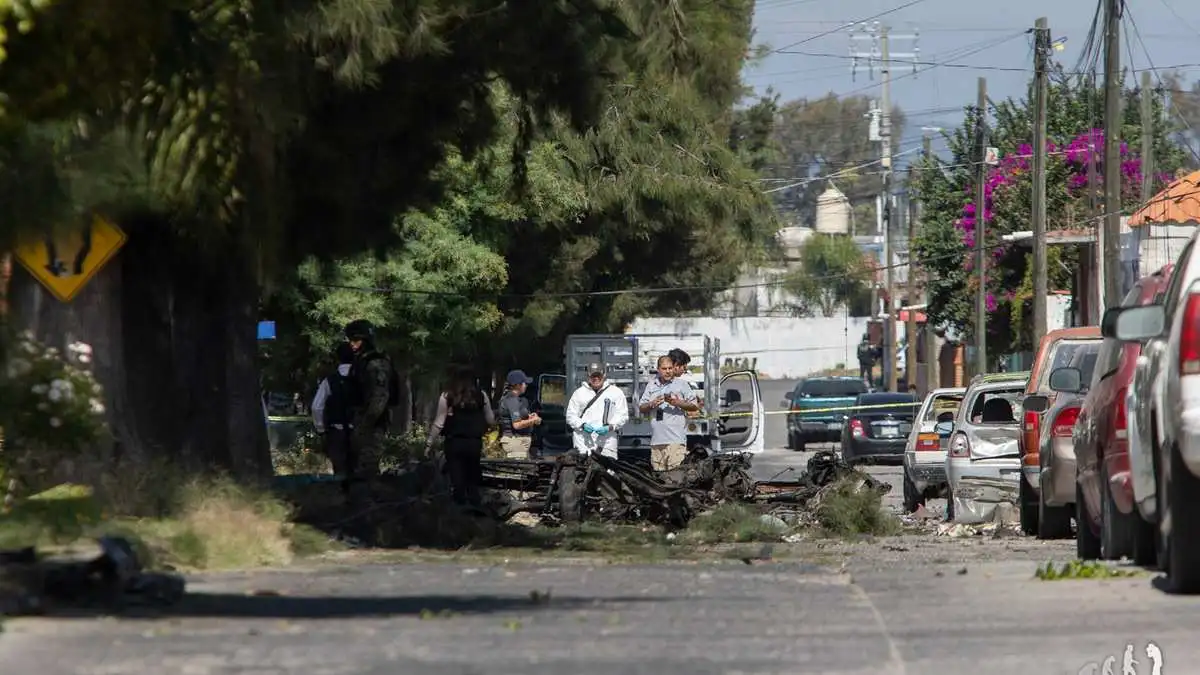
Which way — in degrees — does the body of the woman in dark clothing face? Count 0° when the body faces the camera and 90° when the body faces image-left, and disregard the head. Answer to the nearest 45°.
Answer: approximately 180°

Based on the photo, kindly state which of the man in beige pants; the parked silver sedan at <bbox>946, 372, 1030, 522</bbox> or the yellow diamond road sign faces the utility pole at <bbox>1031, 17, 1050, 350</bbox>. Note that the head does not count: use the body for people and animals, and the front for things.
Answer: the parked silver sedan

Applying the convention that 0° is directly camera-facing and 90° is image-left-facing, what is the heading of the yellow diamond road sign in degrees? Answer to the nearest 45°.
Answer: approximately 0°

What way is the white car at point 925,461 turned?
away from the camera

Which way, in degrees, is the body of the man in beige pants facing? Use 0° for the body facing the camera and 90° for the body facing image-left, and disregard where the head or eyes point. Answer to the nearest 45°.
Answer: approximately 0°

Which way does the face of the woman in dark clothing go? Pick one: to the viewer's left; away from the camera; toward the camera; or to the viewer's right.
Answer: away from the camera

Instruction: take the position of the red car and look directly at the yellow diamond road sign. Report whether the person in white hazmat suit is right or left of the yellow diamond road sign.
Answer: right

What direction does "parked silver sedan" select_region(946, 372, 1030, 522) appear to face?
away from the camera

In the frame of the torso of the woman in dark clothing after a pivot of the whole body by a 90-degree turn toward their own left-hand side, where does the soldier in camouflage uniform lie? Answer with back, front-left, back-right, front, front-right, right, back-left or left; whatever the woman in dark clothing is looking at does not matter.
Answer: front-right

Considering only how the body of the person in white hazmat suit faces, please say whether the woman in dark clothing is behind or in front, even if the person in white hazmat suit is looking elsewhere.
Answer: in front

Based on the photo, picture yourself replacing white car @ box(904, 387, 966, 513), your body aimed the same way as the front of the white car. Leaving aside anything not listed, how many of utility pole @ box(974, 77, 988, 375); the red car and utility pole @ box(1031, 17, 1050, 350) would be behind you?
1

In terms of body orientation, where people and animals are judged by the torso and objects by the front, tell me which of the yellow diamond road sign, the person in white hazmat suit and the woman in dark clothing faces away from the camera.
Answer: the woman in dark clothing
